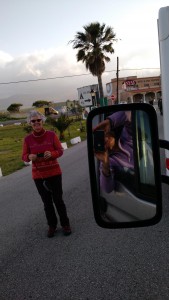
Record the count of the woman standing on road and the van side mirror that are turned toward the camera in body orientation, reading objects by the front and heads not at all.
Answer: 2

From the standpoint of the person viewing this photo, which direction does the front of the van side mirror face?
facing the viewer

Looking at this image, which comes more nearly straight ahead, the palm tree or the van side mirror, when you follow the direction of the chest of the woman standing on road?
the van side mirror

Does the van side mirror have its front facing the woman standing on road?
no

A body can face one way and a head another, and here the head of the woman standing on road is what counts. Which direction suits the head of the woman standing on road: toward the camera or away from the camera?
toward the camera

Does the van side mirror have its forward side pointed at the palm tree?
no

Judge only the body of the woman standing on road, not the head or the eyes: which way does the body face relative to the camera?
toward the camera

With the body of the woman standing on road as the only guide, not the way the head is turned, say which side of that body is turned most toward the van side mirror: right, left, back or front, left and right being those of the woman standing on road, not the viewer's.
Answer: front

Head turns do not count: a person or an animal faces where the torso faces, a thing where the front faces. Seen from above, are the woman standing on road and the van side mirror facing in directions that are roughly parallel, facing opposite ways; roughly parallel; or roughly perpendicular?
roughly parallel

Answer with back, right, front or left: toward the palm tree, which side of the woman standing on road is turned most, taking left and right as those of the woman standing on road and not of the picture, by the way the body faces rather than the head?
back

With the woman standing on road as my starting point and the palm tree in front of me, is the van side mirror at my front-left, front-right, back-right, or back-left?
back-right
